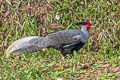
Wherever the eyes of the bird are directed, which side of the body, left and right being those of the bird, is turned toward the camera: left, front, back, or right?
right
